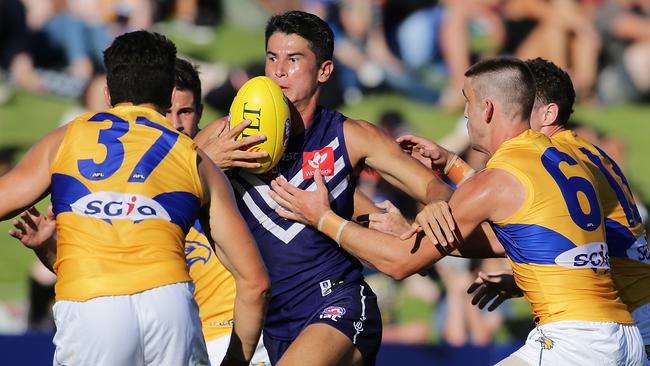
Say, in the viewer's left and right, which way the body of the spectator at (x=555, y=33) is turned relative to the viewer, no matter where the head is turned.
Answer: facing the viewer and to the left of the viewer
